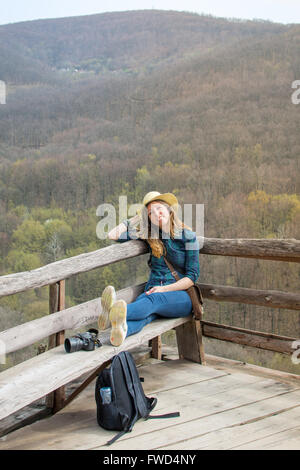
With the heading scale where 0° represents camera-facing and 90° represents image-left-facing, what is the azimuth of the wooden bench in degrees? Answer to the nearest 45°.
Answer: approximately 315°

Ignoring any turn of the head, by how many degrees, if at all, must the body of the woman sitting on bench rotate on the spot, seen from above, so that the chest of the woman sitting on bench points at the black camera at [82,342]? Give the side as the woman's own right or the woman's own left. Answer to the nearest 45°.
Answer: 0° — they already face it

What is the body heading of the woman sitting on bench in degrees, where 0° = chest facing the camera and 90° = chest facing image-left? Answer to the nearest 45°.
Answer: approximately 45°
